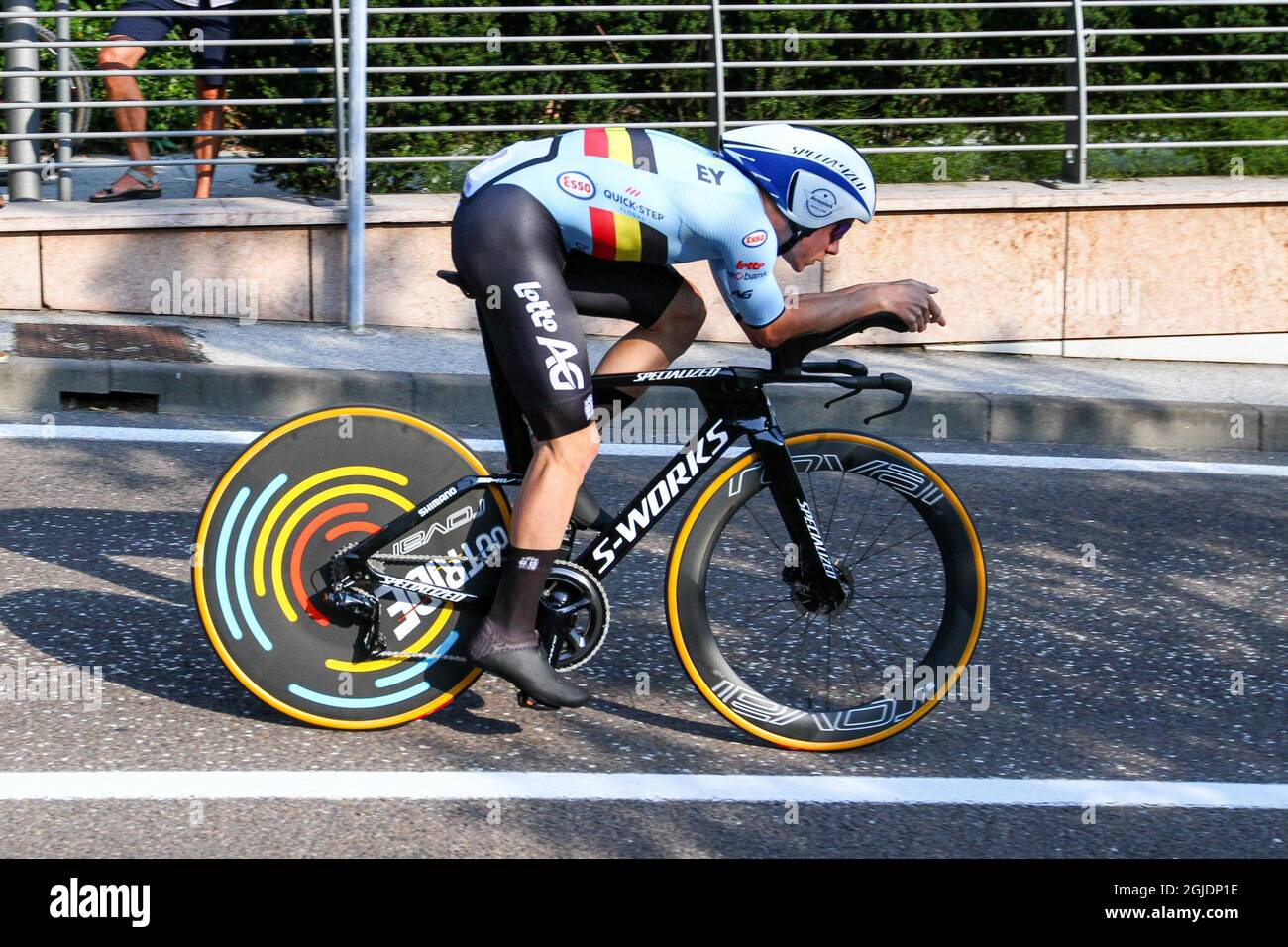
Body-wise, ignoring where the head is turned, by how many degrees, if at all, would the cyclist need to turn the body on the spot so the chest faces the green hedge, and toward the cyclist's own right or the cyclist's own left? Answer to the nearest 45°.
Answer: approximately 90° to the cyclist's own left

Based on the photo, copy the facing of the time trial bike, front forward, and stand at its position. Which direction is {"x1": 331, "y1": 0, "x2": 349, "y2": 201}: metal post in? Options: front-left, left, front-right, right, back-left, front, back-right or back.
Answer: left

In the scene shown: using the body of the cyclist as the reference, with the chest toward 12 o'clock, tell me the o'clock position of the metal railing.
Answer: The metal railing is roughly at 9 o'clock from the cyclist.

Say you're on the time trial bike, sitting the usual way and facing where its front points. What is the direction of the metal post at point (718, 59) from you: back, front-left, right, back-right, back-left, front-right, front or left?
left

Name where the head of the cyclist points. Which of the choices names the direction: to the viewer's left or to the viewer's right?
to the viewer's right

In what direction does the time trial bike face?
to the viewer's right

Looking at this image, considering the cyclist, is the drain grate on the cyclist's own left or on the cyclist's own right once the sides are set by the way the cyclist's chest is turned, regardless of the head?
on the cyclist's own left

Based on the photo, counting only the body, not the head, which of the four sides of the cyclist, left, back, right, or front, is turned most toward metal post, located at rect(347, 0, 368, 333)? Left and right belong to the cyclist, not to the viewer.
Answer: left

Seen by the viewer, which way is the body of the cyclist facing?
to the viewer's right

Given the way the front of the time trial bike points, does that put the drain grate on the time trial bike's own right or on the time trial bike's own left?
on the time trial bike's own left
